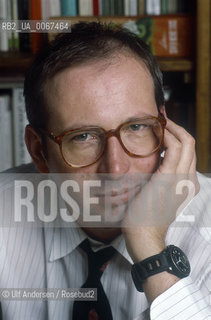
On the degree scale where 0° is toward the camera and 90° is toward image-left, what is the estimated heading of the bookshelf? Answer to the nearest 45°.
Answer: approximately 0°

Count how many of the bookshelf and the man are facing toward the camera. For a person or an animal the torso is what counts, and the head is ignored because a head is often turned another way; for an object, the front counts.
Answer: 2

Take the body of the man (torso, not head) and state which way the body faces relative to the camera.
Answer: toward the camera

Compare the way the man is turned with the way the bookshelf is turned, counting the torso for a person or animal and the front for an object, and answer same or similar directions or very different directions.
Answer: same or similar directions
